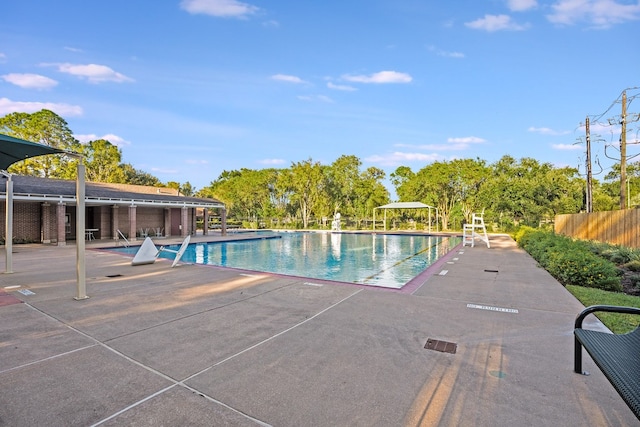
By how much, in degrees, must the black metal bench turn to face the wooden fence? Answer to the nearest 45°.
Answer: approximately 90° to its right

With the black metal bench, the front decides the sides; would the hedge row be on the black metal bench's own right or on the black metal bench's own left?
on the black metal bench's own right

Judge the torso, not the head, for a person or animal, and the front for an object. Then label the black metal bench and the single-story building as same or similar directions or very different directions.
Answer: very different directions

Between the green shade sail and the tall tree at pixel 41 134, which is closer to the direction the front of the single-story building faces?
the green shade sail

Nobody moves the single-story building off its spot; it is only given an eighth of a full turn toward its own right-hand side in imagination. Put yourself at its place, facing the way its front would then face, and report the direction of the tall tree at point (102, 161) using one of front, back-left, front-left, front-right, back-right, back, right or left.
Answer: back

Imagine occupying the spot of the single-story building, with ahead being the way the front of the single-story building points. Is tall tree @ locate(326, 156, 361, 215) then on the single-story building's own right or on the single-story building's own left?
on the single-story building's own left

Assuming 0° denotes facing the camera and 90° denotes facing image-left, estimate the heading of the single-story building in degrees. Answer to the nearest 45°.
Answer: approximately 315°

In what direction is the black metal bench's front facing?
to the viewer's left

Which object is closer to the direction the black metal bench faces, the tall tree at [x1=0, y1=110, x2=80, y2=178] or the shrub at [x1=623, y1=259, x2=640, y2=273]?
the tall tree

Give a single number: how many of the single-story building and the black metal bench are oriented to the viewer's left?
1

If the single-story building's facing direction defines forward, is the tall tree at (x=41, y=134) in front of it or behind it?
behind

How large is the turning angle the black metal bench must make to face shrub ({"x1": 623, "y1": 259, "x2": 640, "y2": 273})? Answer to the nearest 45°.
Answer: approximately 90° to its right

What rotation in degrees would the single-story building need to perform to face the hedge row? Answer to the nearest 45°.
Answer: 0° — it already faces it
